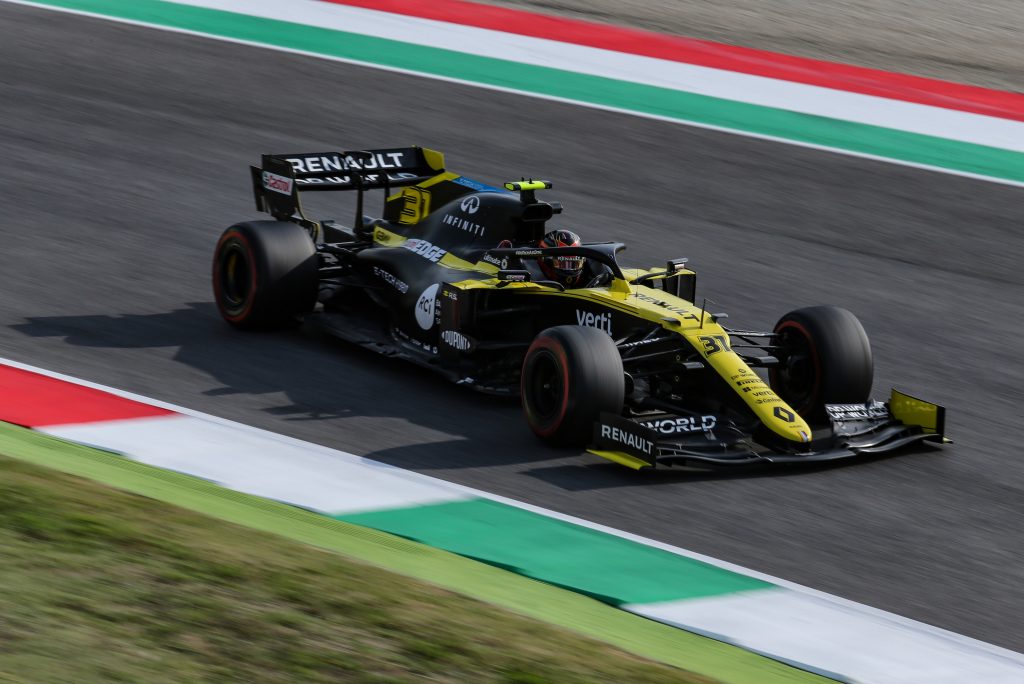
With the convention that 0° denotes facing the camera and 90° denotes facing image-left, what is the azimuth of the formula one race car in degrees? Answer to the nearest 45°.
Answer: approximately 315°
